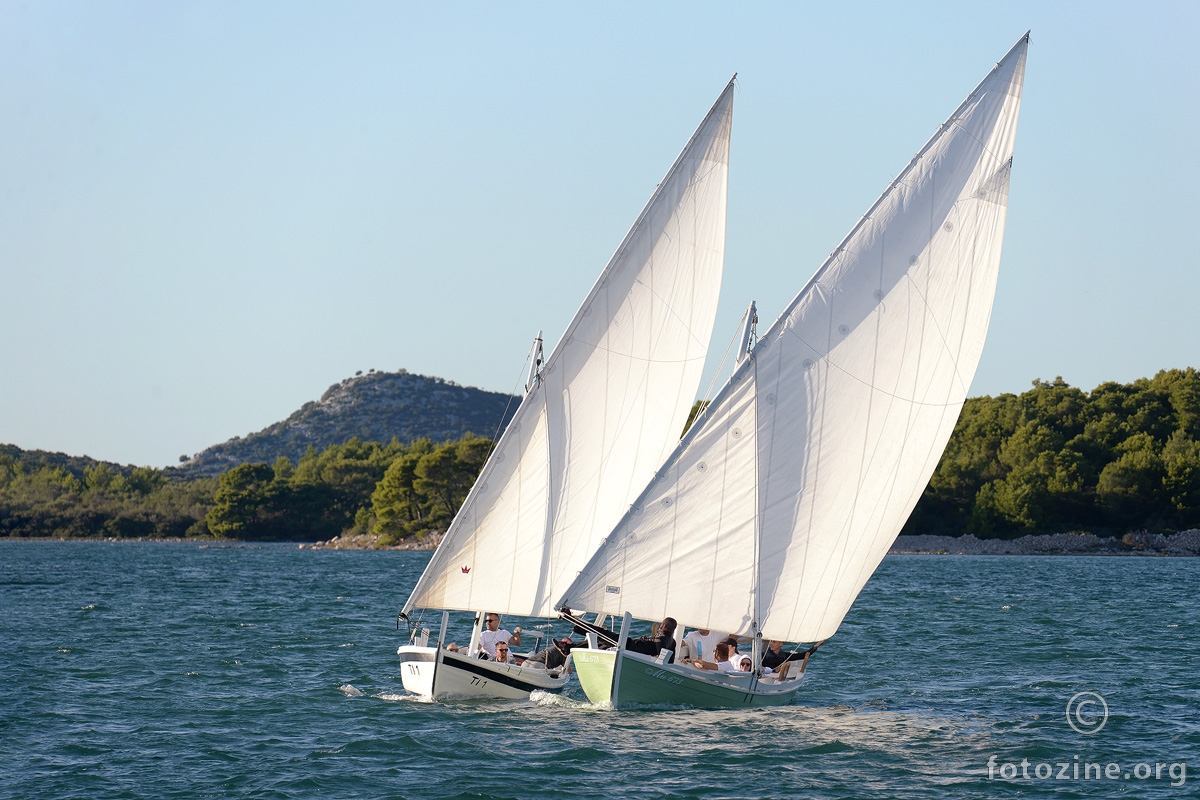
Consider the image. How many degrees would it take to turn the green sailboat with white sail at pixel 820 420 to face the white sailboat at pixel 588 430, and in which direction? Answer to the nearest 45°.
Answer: approximately 45° to its right

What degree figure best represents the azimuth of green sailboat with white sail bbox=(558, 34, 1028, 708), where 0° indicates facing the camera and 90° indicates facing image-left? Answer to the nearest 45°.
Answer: approximately 45°

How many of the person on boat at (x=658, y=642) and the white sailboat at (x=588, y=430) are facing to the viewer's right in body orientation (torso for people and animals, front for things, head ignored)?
0

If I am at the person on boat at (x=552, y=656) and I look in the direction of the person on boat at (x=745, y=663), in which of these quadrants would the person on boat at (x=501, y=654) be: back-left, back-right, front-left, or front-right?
back-right

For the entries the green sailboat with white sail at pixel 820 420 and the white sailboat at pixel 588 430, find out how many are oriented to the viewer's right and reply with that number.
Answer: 0

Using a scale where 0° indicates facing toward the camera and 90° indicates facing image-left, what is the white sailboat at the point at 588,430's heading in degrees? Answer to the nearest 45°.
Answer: approximately 45°

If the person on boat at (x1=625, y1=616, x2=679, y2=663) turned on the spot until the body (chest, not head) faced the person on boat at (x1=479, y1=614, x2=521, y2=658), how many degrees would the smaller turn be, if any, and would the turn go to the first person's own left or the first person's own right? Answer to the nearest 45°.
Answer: approximately 45° to the first person's own right

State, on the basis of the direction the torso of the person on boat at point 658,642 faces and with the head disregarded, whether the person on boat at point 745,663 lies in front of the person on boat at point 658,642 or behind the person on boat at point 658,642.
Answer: behind
